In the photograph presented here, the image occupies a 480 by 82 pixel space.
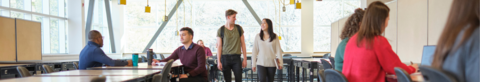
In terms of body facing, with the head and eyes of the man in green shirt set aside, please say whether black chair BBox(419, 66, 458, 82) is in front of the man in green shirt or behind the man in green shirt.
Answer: in front

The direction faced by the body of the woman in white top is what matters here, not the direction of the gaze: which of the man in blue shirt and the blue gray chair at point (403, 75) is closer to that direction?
the blue gray chair

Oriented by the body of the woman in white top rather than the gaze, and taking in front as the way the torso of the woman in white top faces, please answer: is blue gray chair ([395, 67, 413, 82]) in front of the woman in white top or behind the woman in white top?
in front

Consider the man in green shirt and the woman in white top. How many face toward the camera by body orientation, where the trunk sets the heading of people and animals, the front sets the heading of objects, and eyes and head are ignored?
2

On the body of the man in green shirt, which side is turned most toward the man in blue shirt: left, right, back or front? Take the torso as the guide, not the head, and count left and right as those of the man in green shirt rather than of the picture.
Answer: right

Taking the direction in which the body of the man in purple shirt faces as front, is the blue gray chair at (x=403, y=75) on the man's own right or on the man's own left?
on the man's own left

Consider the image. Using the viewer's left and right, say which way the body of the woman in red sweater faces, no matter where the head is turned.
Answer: facing away from the viewer and to the right of the viewer

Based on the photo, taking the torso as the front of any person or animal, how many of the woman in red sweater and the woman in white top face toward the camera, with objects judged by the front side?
1
